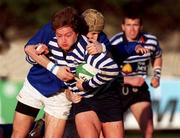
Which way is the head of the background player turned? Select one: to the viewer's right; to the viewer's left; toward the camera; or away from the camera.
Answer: toward the camera

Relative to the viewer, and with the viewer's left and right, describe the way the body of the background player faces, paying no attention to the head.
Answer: facing the viewer
